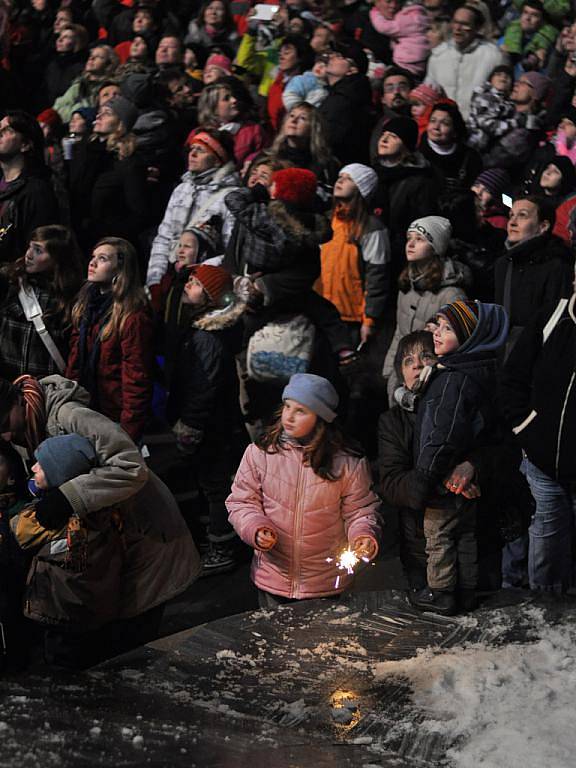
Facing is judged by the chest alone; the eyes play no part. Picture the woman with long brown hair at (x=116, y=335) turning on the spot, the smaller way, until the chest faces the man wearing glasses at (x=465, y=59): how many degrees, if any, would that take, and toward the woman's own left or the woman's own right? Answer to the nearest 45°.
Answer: approximately 180°

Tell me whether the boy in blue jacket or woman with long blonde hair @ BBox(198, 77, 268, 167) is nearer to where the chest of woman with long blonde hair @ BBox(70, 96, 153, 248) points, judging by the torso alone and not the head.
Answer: the boy in blue jacket

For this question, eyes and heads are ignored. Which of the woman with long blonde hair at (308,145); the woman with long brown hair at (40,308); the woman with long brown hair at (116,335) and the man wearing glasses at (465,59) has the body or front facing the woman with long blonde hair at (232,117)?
the man wearing glasses

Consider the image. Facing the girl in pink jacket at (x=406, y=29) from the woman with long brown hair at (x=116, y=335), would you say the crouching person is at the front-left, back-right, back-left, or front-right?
back-right

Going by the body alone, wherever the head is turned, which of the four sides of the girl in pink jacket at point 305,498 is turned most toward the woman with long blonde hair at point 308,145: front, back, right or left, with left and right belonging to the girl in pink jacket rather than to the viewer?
back

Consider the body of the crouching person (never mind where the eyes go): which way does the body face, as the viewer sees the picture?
to the viewer's left

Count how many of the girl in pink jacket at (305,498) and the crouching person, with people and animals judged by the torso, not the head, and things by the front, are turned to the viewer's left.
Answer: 1

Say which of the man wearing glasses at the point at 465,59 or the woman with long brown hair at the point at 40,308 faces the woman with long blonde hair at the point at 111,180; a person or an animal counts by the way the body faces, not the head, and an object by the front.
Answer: the man wearing glasses

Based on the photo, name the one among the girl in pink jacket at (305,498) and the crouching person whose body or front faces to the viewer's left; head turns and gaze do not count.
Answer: the crouching person

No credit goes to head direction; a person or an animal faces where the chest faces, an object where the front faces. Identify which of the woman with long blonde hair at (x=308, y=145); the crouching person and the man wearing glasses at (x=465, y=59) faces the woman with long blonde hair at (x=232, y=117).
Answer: the man wearing glasses
